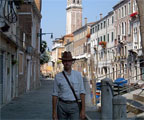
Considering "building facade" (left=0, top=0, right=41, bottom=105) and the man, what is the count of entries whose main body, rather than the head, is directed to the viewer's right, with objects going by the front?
1

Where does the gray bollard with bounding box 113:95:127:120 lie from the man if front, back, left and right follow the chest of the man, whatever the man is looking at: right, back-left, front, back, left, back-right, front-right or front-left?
back-left

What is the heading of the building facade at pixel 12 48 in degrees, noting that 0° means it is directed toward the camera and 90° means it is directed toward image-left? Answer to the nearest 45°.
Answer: approximately 270°

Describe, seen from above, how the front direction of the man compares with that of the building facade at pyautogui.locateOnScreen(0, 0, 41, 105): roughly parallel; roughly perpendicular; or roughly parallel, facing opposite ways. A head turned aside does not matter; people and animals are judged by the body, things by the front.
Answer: roughly perpendicular

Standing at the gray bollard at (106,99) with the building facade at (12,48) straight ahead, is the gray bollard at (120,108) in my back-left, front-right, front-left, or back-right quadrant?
back-left

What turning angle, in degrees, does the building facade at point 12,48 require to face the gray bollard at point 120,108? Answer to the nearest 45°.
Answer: approximately 90° to its right
